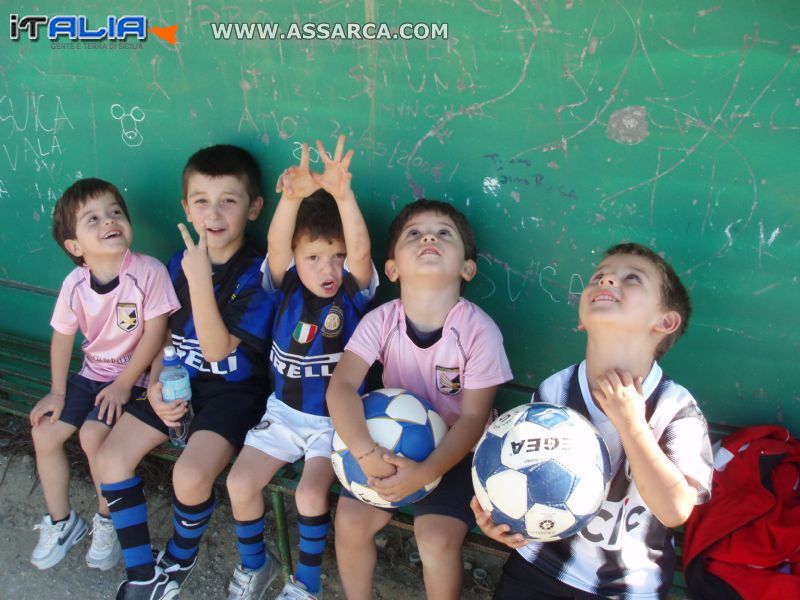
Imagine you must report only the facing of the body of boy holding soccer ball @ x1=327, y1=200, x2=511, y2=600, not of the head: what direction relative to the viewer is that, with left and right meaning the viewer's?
facing the viewer

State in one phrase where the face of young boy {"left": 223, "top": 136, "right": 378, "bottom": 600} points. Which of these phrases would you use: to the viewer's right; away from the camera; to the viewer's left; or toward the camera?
toward the camera

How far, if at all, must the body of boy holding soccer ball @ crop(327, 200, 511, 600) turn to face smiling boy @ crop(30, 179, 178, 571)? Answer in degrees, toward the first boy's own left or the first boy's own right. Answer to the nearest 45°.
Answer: approximately 90° to the first boy's own right

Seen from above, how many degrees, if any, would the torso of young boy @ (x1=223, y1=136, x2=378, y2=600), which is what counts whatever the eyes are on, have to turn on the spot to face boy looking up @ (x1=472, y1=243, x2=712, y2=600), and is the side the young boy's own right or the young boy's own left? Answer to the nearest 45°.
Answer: approximately 45° to the young boy's own left

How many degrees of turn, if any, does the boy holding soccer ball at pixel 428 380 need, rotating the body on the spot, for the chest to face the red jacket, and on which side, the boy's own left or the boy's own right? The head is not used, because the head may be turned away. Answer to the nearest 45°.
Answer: approximately 90° to the boy's own left

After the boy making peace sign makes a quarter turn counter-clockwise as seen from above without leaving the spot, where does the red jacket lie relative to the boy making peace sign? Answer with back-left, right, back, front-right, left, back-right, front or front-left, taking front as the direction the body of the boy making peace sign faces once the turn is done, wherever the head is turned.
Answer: front

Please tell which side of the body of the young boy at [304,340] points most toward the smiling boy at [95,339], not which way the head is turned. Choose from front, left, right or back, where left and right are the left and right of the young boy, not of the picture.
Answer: right

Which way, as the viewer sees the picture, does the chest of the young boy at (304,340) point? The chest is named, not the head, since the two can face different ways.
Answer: toward the camera

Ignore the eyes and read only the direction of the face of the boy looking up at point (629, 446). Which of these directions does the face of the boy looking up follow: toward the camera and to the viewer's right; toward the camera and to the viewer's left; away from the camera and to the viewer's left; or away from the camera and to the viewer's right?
toward the camera and to the viewer's left

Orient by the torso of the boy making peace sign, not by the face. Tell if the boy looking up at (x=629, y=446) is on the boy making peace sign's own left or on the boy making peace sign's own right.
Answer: on the boy making peace sign's own left

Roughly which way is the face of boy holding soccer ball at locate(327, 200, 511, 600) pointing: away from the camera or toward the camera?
toward the camera

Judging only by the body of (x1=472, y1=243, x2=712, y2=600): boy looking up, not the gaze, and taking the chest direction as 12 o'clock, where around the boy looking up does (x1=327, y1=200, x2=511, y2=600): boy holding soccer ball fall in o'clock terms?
The boy holding soccer ball is roughly at 2 o'clock from the boy looking up.

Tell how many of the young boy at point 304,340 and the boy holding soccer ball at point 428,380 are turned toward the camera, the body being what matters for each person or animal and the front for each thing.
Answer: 2

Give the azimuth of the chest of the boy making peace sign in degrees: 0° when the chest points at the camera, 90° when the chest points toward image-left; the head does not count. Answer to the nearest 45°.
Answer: approximately 45°

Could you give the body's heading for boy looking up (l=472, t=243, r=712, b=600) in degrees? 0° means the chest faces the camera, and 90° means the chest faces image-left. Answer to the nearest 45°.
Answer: approximately 45°
